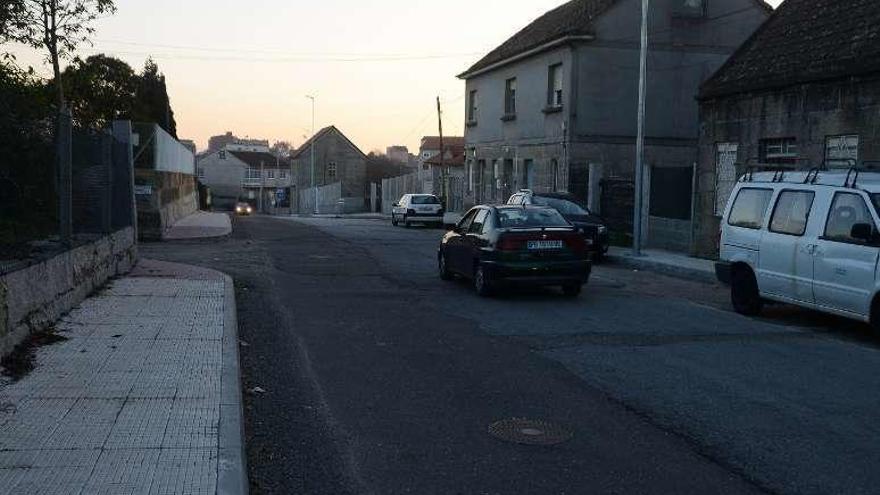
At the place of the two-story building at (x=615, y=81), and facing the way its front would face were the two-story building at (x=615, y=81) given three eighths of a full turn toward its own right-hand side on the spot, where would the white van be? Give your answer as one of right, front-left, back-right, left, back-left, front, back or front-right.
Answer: back

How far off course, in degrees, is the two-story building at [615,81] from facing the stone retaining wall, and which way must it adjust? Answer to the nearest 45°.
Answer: approximately 45° to its left

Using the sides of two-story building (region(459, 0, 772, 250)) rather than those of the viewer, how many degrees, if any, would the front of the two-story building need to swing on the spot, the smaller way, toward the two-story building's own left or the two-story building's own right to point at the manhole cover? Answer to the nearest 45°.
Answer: approximately 45° to the two-story building's own left

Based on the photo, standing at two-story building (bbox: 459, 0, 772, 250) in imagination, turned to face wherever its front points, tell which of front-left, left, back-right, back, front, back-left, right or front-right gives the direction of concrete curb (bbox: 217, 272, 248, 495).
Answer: front-left

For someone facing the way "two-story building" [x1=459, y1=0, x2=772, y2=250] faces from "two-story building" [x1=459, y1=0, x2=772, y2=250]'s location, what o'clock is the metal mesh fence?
The metal mesh fence is roughly at 11 o'clock from the two-story building.

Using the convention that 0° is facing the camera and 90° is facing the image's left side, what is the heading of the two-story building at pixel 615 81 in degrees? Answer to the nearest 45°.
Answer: approximately 45°
